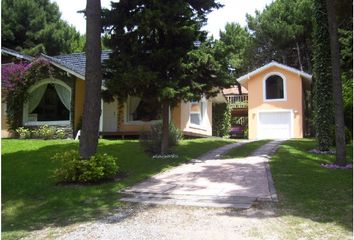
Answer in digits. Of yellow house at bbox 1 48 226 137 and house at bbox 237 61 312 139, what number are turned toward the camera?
2

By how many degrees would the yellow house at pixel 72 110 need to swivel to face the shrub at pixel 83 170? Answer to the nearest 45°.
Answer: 0° — it already faces it

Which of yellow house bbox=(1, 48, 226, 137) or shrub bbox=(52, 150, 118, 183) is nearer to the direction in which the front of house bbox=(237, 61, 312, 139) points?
the shrub

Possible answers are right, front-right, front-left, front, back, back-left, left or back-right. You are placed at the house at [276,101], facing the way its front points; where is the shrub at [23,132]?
front-right

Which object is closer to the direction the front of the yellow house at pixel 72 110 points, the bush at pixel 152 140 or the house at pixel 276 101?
the bush

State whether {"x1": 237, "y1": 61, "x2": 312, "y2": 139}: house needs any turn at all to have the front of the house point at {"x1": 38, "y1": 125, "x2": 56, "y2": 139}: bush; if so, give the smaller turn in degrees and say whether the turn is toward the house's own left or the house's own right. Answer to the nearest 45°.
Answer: approximately 45° to the house's own right

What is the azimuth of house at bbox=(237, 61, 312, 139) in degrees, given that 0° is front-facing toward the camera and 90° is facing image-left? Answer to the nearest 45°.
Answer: approximately 0°
